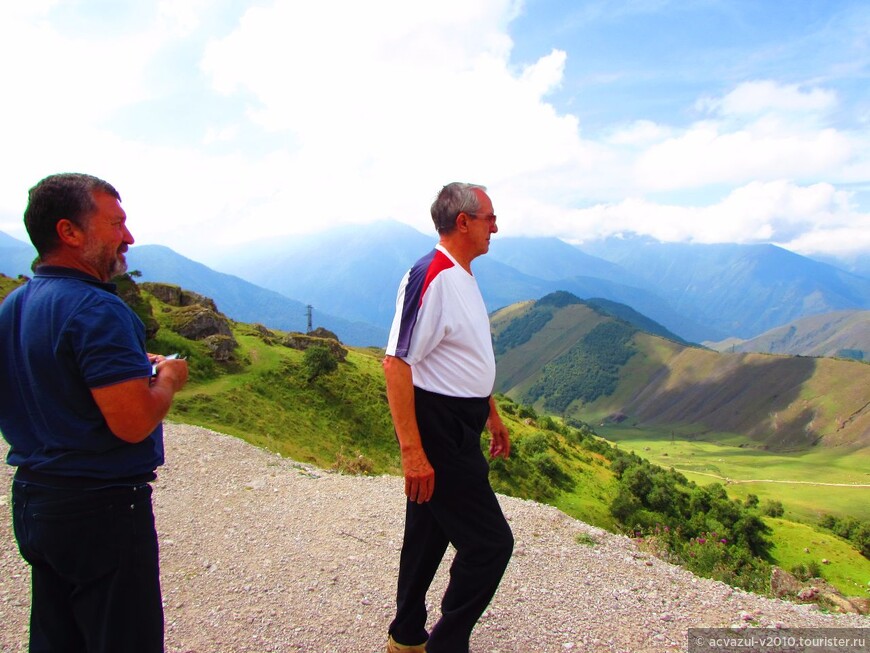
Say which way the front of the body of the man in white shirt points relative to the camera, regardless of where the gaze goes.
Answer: to the viewer's right

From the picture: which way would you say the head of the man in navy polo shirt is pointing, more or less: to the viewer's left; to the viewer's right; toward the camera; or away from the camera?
to the viewer's right

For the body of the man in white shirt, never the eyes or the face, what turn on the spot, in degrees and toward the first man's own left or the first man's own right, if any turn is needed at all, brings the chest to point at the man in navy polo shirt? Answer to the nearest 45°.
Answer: approximately 135° to the first man's own right

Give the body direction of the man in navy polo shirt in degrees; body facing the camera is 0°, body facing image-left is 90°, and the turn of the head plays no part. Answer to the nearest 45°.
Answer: approximately 225°

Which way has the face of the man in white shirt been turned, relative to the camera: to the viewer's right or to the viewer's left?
to the viewer's right
